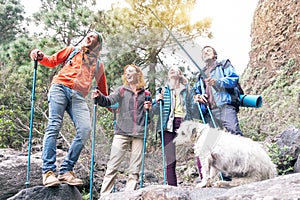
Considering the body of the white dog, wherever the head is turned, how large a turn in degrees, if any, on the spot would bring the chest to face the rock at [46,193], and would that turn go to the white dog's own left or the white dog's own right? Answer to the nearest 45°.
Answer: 0° — it already faces it

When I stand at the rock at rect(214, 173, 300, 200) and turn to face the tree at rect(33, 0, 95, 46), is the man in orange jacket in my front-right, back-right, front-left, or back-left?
front-left

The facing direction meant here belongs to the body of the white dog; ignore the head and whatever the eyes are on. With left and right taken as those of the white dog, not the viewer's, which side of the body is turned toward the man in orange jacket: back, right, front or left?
front

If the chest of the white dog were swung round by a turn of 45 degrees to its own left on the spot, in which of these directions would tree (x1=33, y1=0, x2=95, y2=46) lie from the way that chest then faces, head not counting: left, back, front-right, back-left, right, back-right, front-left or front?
right

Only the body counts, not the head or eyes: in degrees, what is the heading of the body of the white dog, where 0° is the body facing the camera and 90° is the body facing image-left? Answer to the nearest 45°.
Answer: approximately 90°

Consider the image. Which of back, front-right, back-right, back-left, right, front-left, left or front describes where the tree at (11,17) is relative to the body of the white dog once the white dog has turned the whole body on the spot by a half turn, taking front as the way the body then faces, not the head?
back-left
